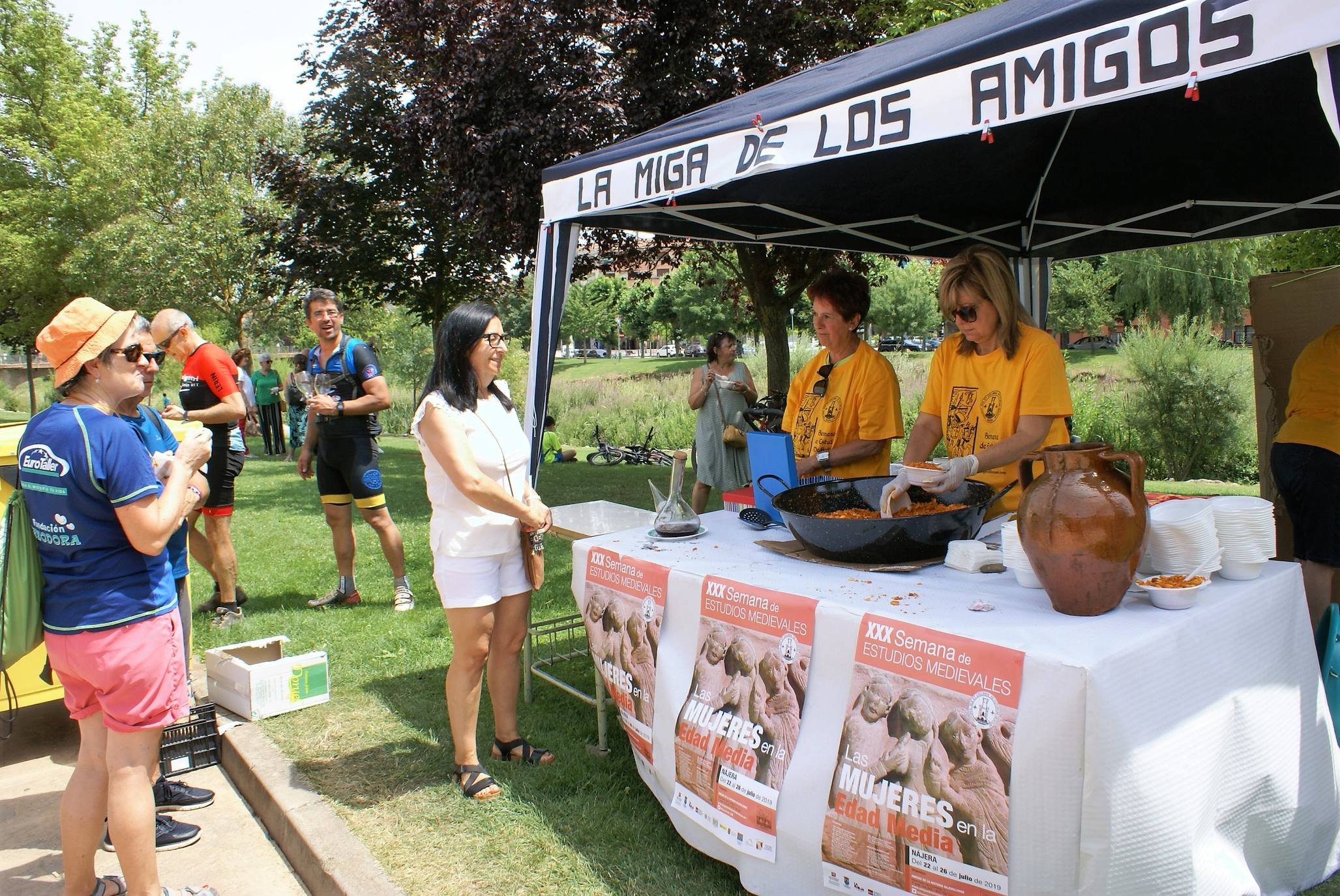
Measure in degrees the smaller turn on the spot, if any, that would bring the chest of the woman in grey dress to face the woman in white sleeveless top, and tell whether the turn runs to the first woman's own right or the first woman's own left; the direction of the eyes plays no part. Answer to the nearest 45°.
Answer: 0° — they already face them

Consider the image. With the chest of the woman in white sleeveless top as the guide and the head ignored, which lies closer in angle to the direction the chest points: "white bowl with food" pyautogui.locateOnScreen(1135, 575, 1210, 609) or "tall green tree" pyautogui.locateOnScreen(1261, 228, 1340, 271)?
the white bowl with food

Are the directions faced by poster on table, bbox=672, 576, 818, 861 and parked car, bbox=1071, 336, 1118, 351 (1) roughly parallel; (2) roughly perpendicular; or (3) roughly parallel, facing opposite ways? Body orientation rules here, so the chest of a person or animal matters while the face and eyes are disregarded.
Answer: roughly perpendicular

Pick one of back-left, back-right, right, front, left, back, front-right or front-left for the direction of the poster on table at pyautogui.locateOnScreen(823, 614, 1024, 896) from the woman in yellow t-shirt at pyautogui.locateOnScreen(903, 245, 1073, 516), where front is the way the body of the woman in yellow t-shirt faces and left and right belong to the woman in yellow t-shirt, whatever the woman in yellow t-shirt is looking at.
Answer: front-left

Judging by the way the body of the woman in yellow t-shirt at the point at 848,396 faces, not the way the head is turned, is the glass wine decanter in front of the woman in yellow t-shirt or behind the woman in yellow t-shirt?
in front

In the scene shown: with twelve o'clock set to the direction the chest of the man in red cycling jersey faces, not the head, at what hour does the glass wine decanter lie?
The glass wine decanter is roughly at 8 o'clock from the man in red cycling jersey.

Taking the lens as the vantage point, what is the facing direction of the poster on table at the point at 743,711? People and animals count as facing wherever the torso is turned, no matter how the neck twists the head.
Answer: facing the viewer and to the left of the viewer

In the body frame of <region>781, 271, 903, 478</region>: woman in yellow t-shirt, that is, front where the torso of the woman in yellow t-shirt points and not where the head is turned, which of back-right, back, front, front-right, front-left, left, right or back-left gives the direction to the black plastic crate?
front-right

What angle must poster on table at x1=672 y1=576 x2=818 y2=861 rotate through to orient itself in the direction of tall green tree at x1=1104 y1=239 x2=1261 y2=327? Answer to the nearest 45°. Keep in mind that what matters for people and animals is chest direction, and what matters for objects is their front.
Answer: approximately 180°

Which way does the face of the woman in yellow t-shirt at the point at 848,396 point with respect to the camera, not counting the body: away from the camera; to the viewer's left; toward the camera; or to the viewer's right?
to the viewer's left

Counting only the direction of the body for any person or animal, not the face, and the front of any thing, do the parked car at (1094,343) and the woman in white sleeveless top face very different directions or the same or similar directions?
very different directions

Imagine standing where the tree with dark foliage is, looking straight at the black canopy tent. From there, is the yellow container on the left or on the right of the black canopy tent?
right

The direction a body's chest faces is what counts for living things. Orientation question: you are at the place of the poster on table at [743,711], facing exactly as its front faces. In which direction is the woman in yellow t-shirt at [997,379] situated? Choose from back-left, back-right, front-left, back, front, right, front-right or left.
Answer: back
